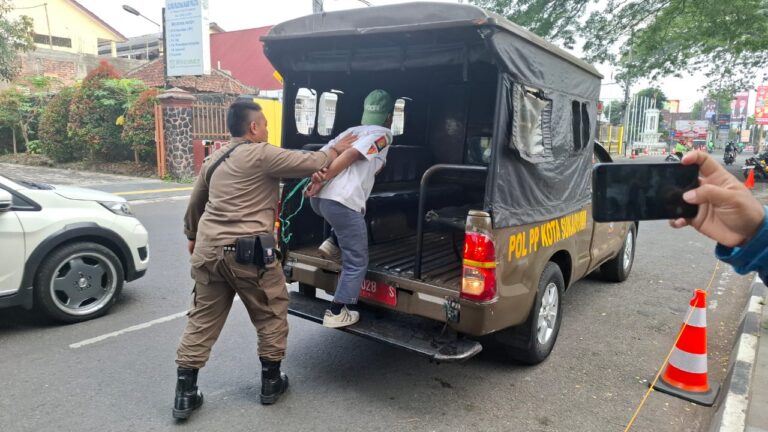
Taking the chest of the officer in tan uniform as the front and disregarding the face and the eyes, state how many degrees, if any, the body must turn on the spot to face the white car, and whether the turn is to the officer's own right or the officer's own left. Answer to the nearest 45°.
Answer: approximately 90° to the officer's own left

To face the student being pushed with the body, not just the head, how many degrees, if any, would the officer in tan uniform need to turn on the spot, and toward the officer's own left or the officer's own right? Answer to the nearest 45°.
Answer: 0° — they already face them

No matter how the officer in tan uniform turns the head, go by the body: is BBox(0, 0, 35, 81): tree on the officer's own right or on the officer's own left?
on the officer's own left

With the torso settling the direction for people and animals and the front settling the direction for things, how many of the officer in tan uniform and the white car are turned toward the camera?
0

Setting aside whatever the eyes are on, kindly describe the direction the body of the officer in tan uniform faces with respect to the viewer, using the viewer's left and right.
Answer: facing away from the viewer and to the right of the viewer

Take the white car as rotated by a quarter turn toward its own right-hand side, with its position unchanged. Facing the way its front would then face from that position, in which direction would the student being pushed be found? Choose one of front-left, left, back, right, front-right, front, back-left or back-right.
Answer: front-left

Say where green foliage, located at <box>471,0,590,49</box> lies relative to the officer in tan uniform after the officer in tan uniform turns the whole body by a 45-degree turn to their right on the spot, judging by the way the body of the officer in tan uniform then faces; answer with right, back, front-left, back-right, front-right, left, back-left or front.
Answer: front-left

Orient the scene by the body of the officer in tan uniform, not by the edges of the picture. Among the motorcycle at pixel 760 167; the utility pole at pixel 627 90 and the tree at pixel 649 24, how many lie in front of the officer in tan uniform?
3

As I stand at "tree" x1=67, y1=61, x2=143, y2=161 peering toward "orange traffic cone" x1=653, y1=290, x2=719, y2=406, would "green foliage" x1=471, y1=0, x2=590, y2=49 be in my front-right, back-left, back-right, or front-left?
front-left

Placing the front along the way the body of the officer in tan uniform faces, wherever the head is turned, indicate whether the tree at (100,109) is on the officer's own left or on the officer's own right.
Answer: on the officer's own left

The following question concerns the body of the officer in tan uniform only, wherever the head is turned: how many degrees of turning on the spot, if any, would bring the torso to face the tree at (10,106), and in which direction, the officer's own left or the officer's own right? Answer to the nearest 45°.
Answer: approximately 90° to the officer's own left

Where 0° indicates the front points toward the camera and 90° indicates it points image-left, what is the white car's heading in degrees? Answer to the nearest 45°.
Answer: approximately 270°

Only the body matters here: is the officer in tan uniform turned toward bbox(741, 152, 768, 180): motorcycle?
yes

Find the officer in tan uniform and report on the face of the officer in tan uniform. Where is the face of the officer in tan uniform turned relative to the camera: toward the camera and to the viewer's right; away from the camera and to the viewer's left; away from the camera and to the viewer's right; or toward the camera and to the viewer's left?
away from the camera and to the viewer's right

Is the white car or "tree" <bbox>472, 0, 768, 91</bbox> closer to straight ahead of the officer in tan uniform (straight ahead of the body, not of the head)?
the tree

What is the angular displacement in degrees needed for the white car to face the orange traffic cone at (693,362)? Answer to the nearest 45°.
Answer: approximately 45° to its right
